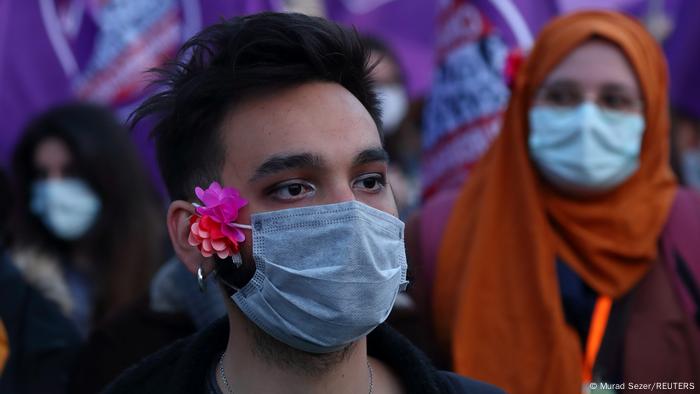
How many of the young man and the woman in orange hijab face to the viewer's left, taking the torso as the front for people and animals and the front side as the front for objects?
0

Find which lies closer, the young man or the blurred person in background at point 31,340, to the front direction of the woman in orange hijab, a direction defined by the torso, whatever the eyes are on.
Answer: the young man

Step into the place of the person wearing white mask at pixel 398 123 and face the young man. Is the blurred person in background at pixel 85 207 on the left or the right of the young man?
right

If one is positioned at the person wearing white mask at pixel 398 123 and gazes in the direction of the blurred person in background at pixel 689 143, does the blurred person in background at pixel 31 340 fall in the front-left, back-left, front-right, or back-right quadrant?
back-right

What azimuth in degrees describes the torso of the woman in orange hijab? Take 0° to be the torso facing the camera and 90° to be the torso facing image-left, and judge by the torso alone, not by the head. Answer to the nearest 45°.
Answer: approximately 0°

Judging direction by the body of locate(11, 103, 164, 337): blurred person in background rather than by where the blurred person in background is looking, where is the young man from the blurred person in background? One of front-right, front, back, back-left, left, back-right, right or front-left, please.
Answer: front-left

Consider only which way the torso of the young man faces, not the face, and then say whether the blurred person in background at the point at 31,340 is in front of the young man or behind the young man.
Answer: behind

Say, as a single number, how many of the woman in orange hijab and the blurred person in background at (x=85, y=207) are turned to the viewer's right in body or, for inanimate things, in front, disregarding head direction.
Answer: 0

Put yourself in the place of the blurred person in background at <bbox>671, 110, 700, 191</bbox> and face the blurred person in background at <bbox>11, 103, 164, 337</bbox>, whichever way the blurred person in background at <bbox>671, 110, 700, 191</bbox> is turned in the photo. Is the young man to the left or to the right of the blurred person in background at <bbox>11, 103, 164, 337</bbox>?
left

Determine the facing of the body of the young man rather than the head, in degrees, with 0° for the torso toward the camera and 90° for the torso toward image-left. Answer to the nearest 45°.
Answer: approximately 315°
